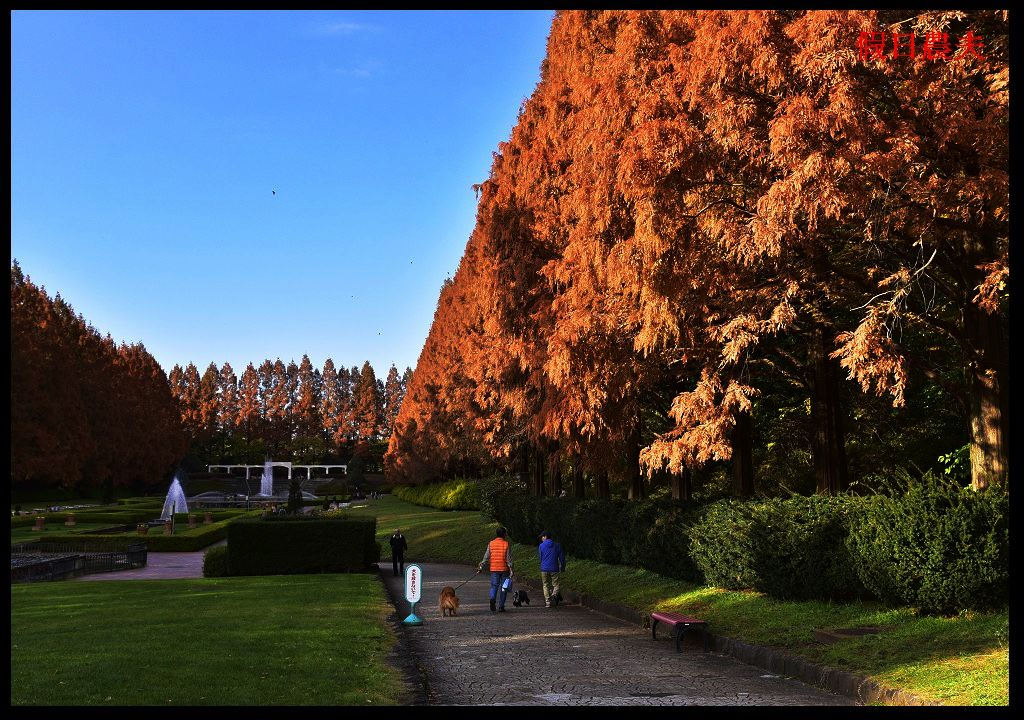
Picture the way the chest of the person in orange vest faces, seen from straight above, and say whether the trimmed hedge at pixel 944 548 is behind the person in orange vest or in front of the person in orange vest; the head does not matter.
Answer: behind

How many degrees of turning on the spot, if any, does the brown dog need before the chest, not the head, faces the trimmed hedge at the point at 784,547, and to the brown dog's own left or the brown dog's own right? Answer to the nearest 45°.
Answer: approximately 135° to the brown dog's own right

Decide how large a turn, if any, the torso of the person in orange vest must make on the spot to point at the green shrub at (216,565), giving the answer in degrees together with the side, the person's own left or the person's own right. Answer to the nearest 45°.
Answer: approximately 45° to the person's own left

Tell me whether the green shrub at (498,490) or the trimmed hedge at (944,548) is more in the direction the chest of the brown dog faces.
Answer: the green shrub

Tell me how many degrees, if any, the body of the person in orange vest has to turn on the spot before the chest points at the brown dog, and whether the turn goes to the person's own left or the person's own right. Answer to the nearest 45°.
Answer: approximately 135° to the person's own left

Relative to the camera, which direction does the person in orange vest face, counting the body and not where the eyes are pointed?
away from the camera

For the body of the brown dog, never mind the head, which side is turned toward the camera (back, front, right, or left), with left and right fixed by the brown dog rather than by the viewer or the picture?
back
